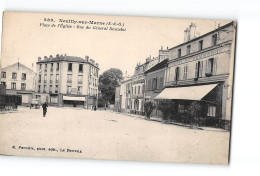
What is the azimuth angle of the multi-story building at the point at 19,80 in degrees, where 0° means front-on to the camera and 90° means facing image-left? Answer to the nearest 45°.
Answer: approximately 0°

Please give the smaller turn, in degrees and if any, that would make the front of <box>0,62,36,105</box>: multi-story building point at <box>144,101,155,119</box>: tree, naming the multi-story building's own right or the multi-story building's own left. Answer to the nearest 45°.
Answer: approximately 90° to the multi-story building's own left

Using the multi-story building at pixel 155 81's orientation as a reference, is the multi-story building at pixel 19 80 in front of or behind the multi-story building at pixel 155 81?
in front

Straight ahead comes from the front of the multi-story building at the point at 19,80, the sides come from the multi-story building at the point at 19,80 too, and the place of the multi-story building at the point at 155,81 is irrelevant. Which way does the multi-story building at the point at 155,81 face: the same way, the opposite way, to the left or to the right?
to the right

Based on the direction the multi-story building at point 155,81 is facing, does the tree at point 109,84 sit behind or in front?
in front
